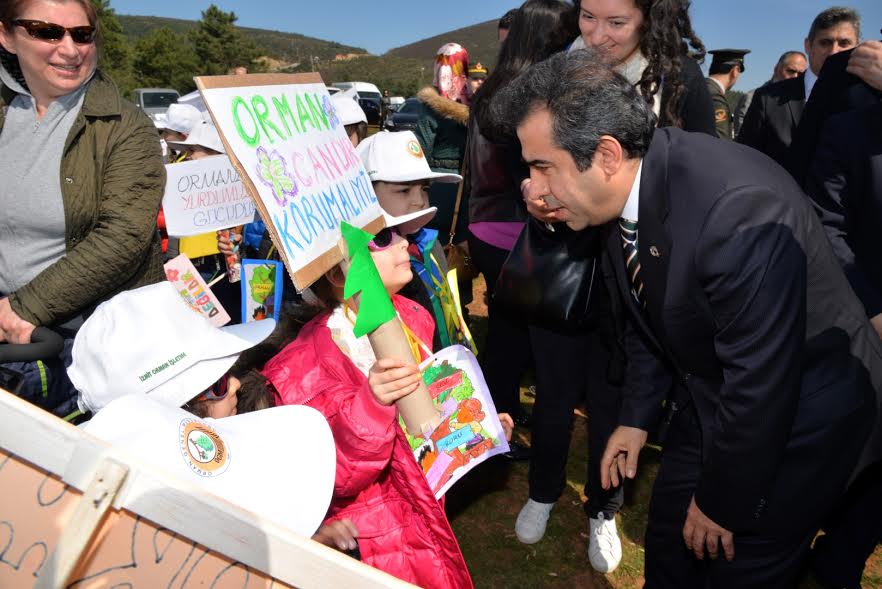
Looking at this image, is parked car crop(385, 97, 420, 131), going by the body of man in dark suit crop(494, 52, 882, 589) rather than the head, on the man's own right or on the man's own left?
on the man's own right

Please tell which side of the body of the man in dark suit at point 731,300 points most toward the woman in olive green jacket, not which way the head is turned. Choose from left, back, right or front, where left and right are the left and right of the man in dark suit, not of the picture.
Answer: front

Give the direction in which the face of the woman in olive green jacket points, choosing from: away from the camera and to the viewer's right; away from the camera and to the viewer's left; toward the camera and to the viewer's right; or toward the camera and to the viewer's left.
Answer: toward the camera and to the viewer's right

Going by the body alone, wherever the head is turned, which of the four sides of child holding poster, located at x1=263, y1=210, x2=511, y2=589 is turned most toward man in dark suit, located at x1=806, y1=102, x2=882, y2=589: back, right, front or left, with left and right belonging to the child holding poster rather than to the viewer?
front

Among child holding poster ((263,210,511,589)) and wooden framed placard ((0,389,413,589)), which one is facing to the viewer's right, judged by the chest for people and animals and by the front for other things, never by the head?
the child holding poster

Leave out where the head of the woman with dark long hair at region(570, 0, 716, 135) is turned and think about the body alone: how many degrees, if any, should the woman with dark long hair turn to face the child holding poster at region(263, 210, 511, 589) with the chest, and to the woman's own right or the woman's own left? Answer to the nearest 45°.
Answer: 0° — they already face them

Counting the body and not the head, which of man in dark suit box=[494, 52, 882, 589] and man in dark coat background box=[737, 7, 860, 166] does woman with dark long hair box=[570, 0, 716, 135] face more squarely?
the man in dark suit

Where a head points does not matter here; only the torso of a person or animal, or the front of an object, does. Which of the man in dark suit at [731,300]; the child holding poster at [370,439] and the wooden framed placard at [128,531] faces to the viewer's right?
the child holding poster

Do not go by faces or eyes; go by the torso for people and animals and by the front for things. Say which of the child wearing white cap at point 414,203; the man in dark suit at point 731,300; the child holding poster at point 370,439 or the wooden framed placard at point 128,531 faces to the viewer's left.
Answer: the man in dark suit

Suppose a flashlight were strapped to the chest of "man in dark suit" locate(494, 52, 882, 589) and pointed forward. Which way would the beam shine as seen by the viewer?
to the viewer's left

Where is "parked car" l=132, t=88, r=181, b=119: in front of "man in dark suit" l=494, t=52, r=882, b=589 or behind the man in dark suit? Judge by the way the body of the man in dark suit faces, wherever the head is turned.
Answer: in front

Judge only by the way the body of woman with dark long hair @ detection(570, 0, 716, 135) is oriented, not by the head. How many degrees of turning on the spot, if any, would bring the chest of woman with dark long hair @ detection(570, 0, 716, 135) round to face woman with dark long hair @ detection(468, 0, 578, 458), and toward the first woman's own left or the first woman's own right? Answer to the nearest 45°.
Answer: approximately 45° to the first woman's own right

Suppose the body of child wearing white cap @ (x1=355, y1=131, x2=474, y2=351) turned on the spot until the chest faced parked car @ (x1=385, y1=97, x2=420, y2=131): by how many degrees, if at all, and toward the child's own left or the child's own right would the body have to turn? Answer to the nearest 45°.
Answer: approximately 135° to the child's own left

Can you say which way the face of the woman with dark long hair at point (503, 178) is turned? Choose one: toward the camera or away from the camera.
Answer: away from the camera
